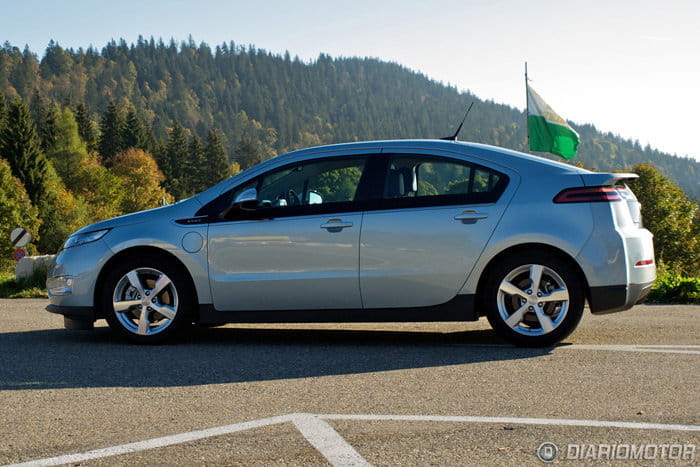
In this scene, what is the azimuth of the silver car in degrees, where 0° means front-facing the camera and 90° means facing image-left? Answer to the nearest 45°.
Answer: approximately 90°

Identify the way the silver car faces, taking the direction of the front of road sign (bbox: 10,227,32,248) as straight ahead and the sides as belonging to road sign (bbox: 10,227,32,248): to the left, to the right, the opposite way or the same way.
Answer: to the right

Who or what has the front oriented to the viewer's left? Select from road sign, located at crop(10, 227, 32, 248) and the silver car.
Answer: the silver car

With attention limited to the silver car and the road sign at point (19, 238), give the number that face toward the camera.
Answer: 1

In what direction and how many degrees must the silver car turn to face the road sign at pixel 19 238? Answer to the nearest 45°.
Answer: approximately 45° to its right

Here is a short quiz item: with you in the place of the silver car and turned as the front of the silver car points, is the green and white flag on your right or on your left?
on your right
